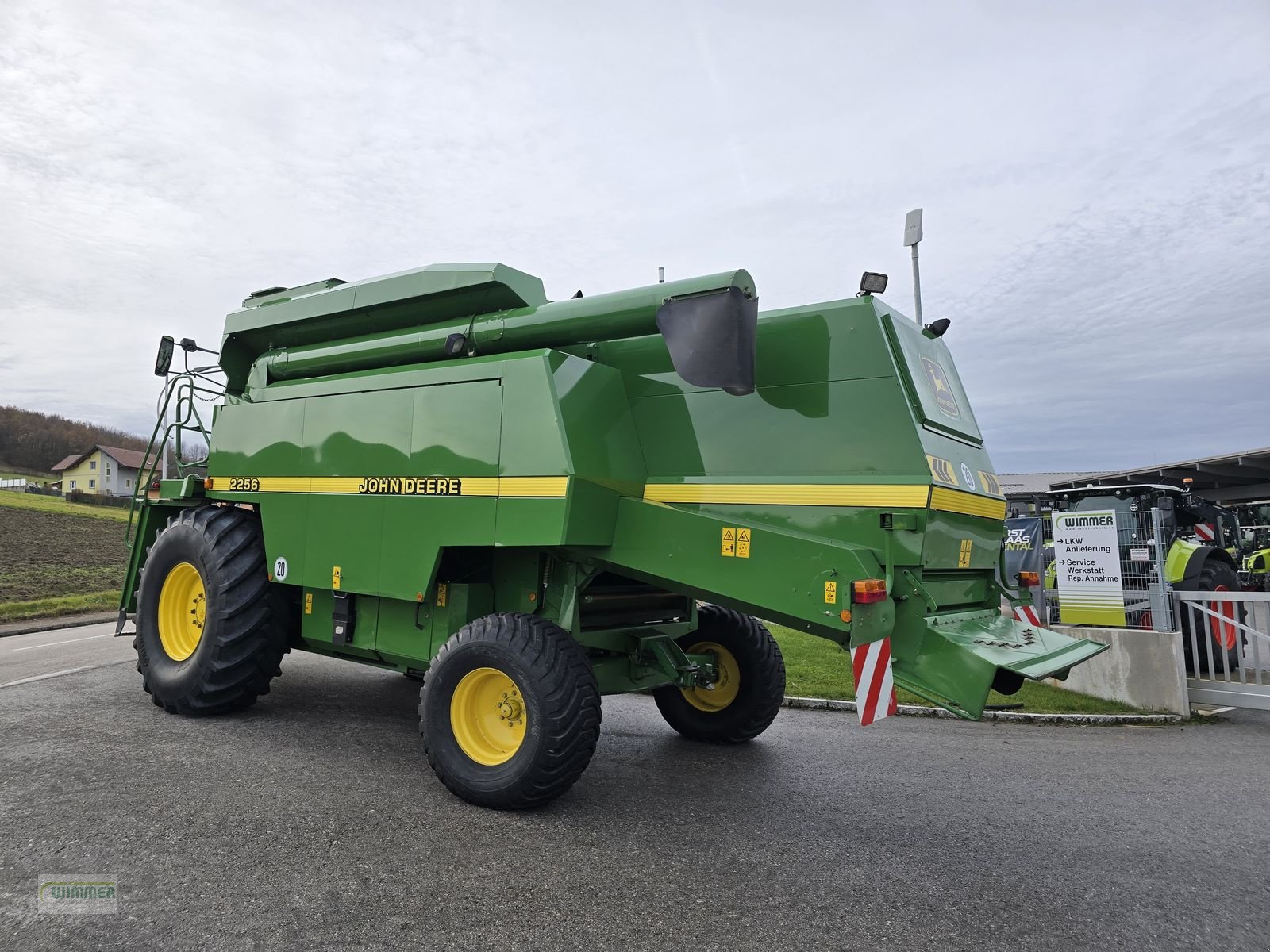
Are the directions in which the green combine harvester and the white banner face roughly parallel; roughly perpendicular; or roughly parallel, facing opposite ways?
roughly perpendicular

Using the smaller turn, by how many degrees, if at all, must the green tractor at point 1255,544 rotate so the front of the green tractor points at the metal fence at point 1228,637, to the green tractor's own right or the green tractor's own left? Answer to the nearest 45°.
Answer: approximately 45° to the green tractor's own left

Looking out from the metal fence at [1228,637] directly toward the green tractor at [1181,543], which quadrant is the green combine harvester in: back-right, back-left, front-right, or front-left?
back-left

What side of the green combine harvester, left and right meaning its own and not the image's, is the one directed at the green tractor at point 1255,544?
right

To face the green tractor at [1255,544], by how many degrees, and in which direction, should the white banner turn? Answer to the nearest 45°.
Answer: approximately 180°

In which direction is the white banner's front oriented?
toward the camera

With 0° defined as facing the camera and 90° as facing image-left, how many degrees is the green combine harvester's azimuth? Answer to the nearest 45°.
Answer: approximately 135°

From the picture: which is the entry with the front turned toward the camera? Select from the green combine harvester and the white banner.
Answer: the white banner

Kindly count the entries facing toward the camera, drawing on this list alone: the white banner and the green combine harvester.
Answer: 1
